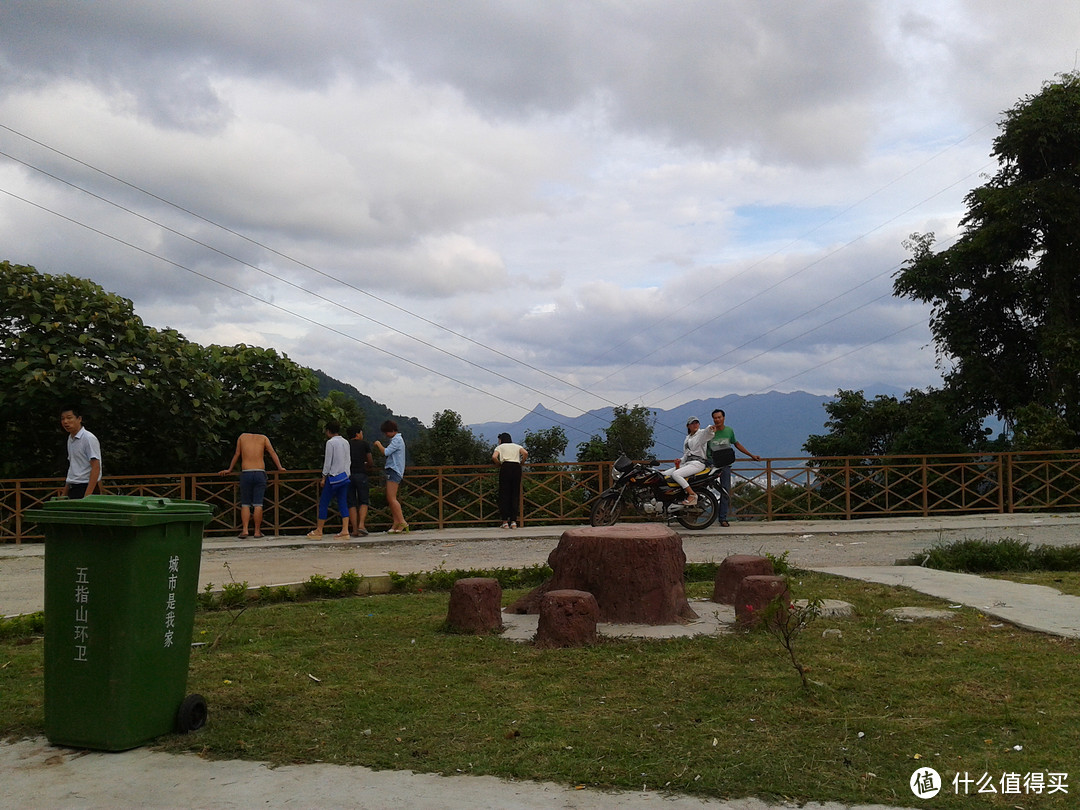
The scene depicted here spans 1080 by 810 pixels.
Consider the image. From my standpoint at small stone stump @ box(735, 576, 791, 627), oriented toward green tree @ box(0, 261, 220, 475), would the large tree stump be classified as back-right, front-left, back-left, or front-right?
front-left

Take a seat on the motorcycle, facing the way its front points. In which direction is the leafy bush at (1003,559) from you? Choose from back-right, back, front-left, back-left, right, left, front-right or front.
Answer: back-left

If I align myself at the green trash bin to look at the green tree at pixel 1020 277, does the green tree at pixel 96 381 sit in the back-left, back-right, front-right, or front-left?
front-left

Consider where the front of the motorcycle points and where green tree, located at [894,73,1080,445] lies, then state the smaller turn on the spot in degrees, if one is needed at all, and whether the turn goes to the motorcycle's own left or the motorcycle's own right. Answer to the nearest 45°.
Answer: approximately 135° to the motorcycle's own right

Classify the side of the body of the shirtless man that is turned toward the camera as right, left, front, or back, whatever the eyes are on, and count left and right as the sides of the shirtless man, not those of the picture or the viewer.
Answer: back

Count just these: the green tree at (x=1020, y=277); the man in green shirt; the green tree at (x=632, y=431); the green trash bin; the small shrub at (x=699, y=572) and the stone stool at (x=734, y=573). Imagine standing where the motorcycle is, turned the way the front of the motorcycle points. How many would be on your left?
3

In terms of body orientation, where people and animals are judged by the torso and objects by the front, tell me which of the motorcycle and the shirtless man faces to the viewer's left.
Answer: the motorcycle

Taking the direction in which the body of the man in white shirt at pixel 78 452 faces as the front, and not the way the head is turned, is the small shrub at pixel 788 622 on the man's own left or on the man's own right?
on the man's own left

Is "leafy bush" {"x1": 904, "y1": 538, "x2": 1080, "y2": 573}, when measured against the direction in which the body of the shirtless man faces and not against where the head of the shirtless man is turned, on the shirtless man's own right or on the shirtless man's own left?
on the shirtless man's own right

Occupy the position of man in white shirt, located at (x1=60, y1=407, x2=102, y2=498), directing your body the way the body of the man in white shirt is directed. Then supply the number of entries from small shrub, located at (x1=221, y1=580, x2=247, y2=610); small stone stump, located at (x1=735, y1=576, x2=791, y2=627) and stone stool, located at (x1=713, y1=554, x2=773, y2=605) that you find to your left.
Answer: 3

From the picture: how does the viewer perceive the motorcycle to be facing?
facing to the left of the viewer

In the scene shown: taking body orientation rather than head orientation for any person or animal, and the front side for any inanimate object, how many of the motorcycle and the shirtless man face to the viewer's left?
1

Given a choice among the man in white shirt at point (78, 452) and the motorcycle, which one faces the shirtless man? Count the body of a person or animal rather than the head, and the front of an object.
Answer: the motorcycle

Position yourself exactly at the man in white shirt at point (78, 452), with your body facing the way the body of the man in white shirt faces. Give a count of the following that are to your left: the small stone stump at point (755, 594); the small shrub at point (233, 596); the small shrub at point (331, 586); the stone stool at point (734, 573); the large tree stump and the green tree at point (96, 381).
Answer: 5

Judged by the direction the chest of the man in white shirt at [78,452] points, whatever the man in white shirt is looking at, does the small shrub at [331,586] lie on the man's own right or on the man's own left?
on the man's own left

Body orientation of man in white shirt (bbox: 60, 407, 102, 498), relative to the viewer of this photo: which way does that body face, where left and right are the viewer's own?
facing the viewer and to the left of the viewer
